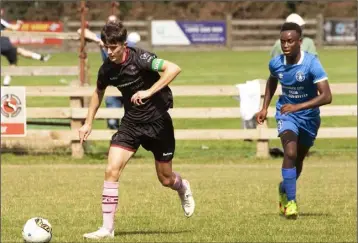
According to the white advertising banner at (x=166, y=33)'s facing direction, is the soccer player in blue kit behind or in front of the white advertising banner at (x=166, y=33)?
in front

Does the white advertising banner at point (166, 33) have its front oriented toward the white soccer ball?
yes

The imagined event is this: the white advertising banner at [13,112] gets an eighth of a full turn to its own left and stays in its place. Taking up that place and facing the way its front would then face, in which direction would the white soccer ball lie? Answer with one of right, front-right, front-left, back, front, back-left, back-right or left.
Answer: front-right

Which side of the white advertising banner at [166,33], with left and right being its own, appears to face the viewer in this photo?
front

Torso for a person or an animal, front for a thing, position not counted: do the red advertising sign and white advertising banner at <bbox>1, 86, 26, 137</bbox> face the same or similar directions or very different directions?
same or similar directions

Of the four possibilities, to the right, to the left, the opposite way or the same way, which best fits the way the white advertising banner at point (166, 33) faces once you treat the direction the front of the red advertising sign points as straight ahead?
the same way

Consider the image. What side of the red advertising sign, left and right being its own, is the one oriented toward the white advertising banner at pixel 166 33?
left

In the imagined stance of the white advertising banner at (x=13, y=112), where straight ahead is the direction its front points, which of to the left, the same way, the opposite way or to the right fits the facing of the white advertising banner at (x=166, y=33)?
the same way

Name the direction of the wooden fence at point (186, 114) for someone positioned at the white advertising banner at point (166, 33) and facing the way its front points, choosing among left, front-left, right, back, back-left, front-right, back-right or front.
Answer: front

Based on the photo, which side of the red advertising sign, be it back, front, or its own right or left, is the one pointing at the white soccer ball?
front

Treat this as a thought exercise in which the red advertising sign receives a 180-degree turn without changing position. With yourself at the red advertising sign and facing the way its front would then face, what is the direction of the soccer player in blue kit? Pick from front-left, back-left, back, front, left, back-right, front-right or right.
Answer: back

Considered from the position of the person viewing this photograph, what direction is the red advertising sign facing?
facing the viewer

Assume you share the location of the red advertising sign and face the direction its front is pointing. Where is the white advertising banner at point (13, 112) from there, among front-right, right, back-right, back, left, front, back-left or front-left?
front
